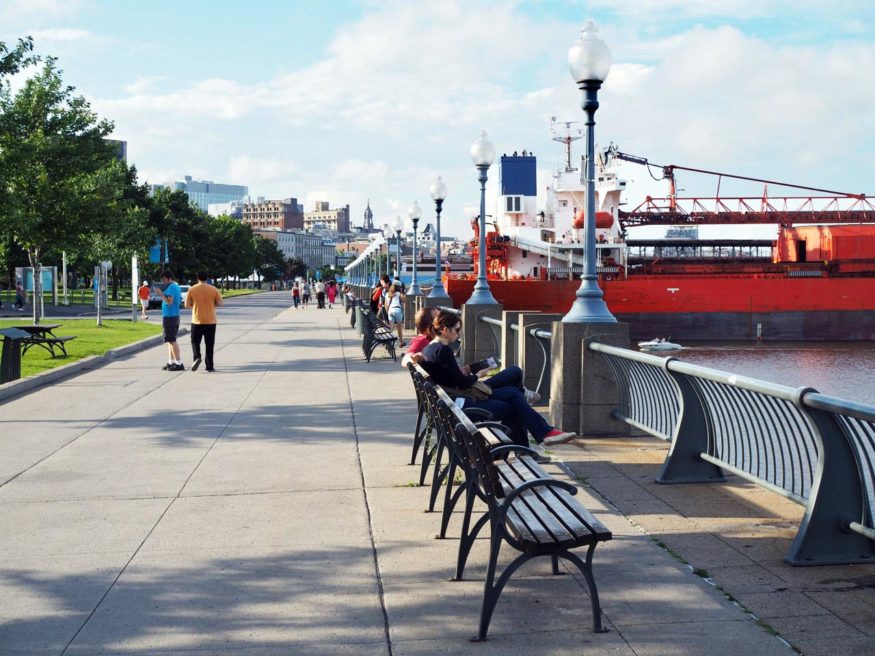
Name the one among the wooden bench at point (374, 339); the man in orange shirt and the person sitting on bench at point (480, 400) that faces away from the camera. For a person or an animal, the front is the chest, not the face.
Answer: the man in orange shirt

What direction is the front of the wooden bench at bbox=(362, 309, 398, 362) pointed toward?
to the viewer's right

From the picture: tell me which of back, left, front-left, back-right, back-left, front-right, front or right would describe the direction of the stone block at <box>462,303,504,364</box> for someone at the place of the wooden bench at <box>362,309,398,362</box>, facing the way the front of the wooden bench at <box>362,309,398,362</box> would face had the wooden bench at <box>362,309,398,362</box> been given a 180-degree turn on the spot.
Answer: back-left

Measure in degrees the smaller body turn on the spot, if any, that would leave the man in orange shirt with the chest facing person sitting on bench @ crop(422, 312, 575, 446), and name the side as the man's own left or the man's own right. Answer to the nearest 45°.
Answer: approximately 180°

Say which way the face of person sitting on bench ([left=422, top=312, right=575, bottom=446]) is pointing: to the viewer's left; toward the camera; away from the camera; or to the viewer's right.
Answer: to the viewer's right

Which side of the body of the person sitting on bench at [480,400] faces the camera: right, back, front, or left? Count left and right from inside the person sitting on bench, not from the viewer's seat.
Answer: right

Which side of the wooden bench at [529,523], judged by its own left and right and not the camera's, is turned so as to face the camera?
right

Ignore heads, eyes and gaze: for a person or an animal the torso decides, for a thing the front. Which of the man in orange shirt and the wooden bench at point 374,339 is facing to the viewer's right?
the wooden bench

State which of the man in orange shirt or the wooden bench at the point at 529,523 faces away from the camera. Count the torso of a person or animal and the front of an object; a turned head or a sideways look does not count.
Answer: the man in orange shirt

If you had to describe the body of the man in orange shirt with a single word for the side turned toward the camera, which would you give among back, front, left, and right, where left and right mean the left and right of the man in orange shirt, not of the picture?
back

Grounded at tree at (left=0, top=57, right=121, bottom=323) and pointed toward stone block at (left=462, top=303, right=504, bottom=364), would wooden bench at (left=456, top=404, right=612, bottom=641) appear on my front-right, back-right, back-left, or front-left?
front-right

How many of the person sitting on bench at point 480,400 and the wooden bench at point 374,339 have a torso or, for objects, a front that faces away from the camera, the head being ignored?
0

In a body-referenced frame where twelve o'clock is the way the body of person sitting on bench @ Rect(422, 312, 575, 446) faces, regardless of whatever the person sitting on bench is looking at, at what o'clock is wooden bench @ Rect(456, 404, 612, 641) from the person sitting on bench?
The wooden bench is roughly at 3 o'clock from the person sitting on bench.
